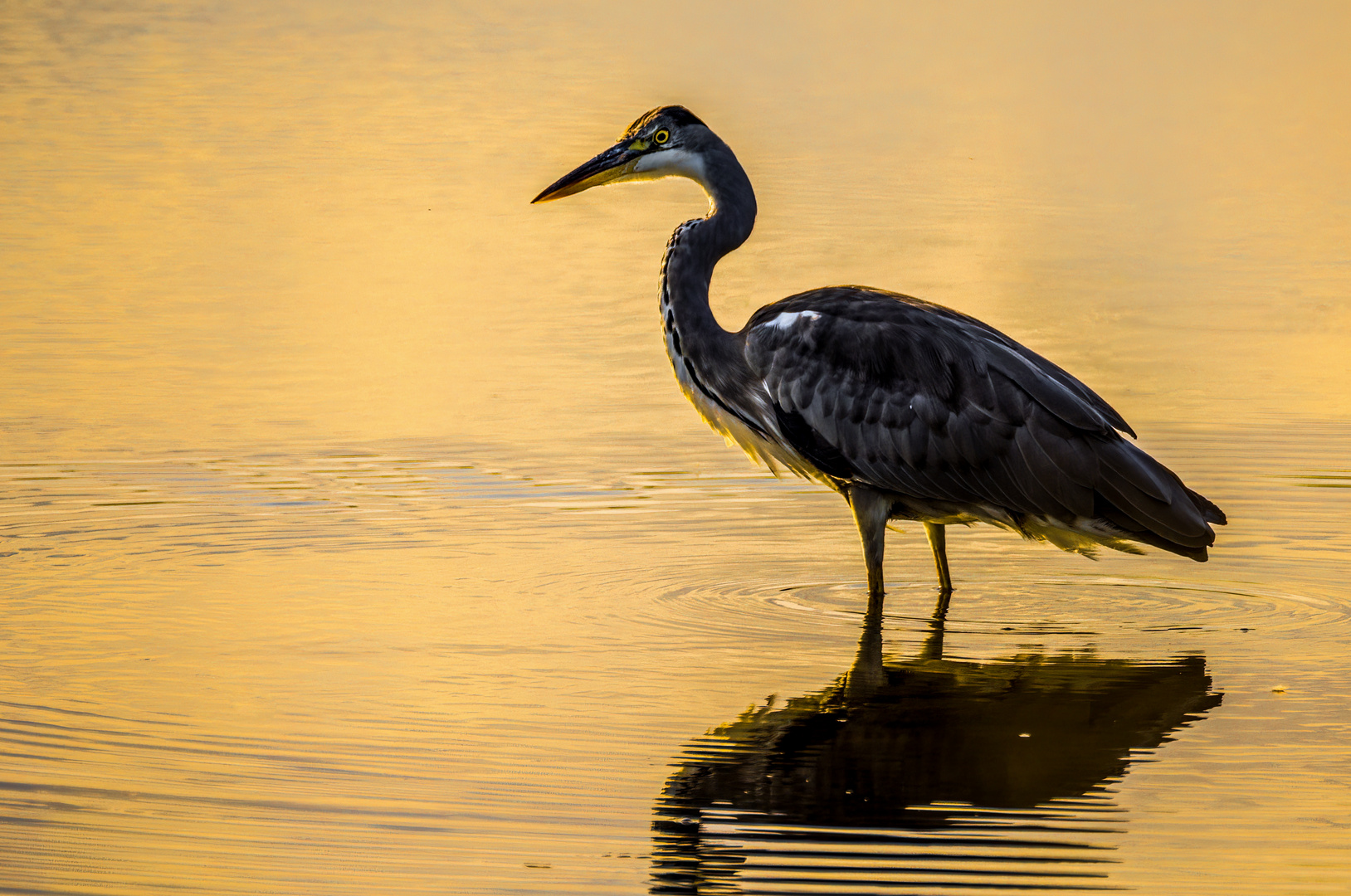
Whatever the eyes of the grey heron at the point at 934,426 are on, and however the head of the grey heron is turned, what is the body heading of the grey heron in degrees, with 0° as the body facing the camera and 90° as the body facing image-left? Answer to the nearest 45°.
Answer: approximately 90°
